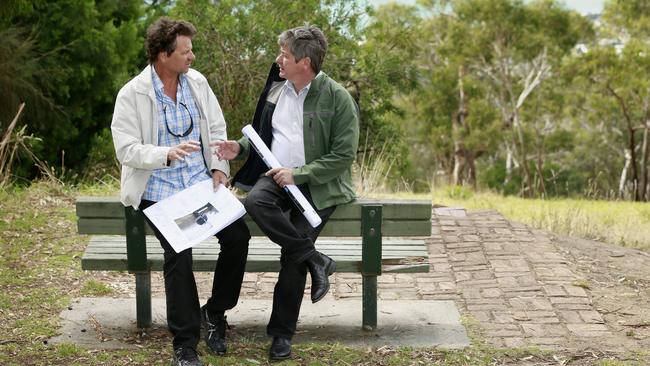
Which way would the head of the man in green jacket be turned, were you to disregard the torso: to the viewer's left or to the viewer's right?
to the viewer's left

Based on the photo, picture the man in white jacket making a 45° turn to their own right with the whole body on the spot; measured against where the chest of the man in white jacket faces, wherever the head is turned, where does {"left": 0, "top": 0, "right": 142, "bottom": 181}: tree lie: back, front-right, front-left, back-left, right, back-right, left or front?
back

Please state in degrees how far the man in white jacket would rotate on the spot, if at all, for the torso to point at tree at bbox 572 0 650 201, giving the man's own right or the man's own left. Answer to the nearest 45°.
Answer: approximately 90° to the man's own left

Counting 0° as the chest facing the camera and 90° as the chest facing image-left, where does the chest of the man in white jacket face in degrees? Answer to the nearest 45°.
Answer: approximately 315°

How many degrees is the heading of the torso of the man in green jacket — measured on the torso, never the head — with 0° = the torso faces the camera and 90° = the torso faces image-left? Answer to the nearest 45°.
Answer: approximately 45°

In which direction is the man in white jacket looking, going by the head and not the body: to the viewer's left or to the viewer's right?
to the viewer's right

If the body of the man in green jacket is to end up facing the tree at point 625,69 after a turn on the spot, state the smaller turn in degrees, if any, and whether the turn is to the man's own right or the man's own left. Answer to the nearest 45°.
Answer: approximately 180°

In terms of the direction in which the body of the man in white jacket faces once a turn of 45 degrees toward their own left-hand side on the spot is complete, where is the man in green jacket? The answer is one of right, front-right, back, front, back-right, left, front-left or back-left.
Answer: front
